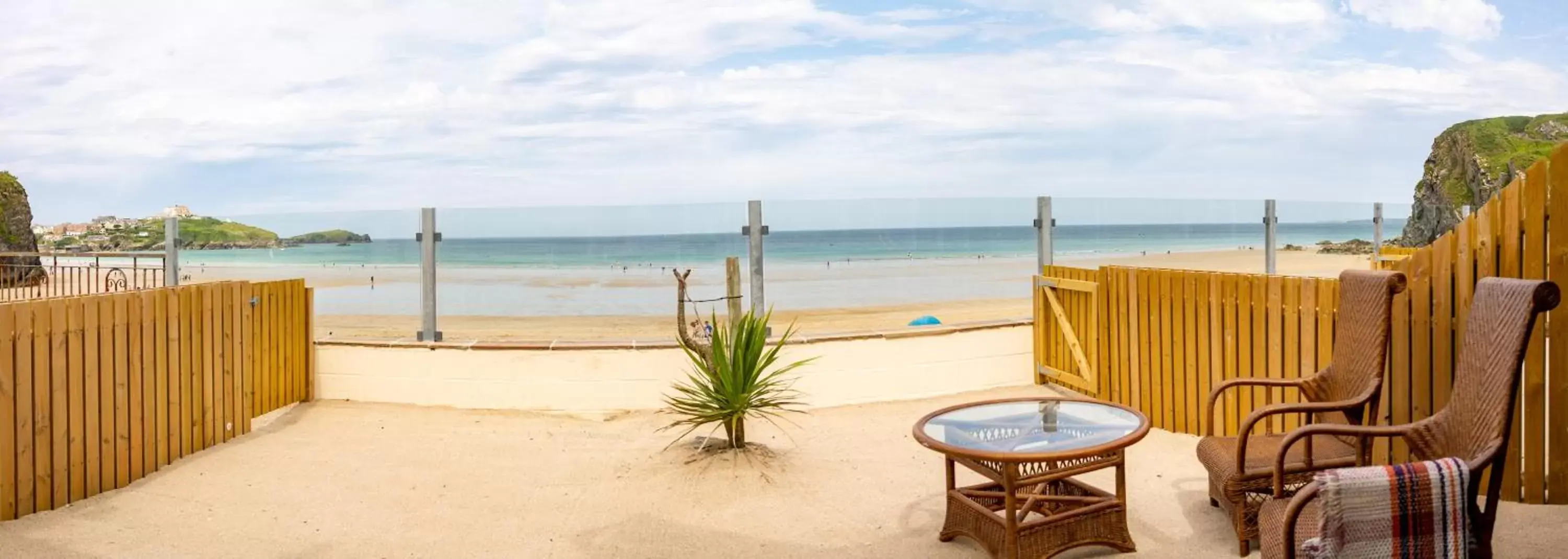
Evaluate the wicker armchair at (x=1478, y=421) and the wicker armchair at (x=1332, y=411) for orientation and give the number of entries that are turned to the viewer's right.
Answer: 0

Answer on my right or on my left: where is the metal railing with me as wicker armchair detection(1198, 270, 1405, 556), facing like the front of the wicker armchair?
on my right

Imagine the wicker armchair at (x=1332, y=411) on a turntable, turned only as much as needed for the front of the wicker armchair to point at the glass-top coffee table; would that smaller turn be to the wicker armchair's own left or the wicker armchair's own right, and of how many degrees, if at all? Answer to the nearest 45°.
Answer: approximately 45° to the wicker armchair's own right

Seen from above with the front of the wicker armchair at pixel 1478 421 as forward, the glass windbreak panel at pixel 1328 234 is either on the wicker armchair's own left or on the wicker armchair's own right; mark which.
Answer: on the wicker armchair's own right

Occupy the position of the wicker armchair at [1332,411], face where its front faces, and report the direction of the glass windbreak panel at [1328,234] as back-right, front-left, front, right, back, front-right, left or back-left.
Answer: back-right

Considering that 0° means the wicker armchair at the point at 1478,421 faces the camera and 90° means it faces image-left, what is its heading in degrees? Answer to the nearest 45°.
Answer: approximately 45°

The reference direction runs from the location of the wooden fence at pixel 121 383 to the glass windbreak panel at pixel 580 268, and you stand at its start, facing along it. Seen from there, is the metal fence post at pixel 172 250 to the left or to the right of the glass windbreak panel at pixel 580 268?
left

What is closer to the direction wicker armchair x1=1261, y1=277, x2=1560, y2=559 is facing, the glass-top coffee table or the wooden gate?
the glass-top coffee table

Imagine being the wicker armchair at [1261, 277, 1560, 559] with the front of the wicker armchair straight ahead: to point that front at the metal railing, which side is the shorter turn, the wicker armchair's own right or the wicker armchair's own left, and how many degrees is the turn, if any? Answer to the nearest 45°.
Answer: approximately 45° to the wicker armchair's own right
